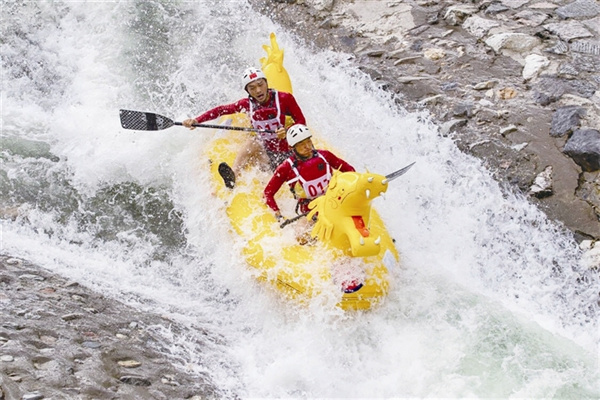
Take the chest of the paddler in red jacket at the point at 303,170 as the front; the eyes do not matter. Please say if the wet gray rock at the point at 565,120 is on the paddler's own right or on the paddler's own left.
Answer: on the paddler's own left

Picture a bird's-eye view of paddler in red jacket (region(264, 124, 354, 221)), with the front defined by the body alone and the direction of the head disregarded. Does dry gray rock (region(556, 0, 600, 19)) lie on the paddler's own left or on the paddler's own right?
on the paddler's own left

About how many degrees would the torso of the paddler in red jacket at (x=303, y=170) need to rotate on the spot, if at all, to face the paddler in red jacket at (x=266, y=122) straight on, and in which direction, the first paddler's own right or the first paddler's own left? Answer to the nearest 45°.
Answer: approximately 135° to the first paddler's own left

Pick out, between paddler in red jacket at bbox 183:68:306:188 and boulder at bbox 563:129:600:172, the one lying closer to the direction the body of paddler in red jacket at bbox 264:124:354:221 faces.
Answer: the boulder

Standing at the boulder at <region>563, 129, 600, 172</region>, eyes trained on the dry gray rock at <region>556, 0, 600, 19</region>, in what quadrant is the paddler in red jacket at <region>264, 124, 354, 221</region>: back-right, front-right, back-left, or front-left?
back-left

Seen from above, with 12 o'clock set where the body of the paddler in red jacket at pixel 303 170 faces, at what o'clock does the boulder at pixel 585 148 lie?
The boulder is roughly at 10 o'clock from the paddler in red jacket.

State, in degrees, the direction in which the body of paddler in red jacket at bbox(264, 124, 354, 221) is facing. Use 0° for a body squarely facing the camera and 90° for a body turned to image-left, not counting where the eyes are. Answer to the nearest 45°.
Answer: approximately 315°
